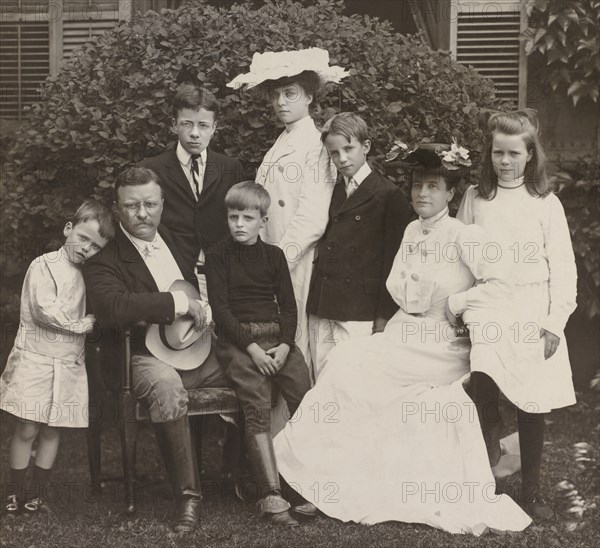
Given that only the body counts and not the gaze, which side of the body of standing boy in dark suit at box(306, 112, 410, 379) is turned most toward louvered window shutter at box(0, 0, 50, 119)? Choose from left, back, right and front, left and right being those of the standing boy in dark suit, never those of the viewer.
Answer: right

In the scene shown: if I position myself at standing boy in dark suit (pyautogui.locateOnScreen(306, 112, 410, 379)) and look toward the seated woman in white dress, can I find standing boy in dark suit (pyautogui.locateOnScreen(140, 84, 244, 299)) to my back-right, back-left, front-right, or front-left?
back-right

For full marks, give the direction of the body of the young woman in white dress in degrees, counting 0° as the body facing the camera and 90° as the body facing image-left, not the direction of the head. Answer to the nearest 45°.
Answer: approximately 45°

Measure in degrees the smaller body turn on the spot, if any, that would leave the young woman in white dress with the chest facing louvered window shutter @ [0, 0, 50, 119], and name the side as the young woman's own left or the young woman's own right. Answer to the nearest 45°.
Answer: approximately 90° to the young woman's own right

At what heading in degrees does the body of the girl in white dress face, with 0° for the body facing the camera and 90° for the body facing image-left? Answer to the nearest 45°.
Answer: approximately 0°

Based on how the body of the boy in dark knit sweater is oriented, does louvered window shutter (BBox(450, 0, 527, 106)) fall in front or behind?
behind
